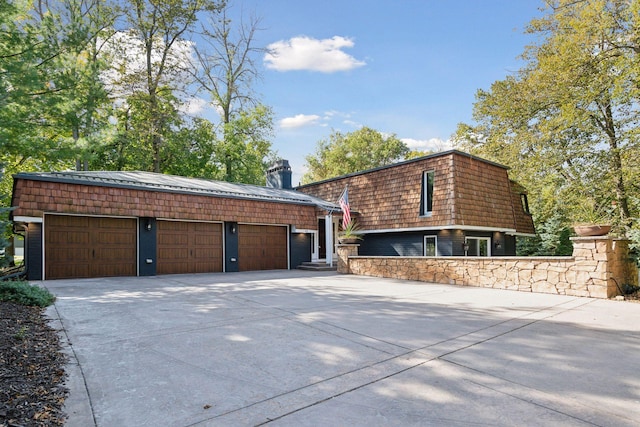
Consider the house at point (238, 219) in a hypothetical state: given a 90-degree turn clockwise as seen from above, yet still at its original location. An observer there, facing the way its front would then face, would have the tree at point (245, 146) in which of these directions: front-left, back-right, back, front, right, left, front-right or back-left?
back-right

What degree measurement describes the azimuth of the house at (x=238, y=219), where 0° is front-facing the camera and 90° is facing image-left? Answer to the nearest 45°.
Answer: approximately 315°

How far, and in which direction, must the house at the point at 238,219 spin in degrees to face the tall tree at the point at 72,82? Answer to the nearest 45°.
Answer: approximately 135° to its right

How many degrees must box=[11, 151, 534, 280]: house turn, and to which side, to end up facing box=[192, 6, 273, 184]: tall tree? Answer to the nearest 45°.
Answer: approximately 135° to its left

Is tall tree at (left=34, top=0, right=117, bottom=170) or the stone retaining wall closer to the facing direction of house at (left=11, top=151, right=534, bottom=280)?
the stone retaining wall
